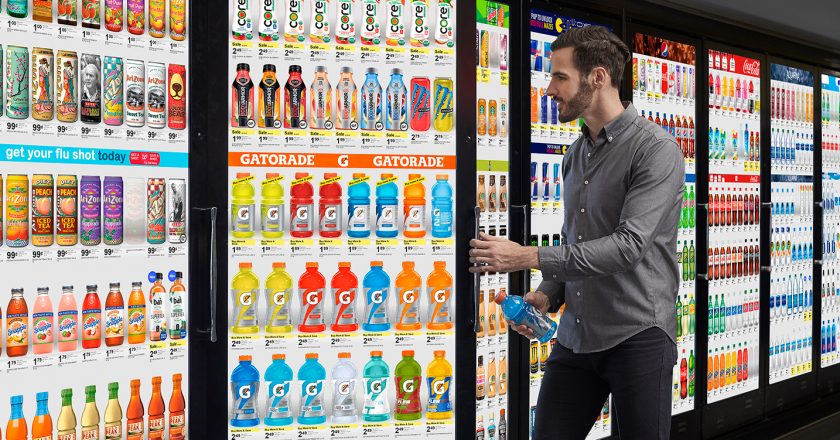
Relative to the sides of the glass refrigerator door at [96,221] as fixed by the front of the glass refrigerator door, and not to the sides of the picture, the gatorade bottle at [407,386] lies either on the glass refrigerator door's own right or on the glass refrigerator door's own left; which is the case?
on the glass refrigerator door's own left

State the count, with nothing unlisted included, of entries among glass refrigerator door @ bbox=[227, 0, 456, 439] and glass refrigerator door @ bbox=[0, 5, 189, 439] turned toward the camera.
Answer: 2

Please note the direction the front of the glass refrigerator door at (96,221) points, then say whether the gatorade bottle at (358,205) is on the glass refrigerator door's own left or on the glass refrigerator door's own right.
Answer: on the glass refrigerator door's own left

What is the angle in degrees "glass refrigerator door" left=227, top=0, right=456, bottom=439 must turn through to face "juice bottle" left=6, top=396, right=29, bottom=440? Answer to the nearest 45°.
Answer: approximately 90° to its right

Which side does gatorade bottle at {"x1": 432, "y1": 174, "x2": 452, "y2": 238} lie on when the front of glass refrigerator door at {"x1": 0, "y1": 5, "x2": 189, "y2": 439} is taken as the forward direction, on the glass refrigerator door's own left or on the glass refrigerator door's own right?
on the glass refrigerator door's own left

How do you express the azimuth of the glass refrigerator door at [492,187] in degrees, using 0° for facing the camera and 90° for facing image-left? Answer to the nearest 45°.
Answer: approximately 45°

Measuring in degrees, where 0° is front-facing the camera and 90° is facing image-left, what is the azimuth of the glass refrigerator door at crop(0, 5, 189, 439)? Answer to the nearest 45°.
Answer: approximately 0°
